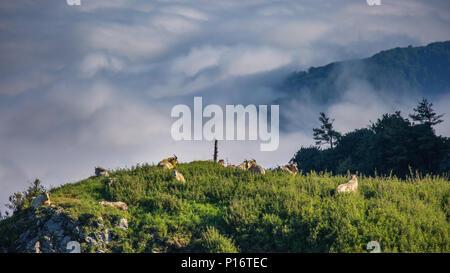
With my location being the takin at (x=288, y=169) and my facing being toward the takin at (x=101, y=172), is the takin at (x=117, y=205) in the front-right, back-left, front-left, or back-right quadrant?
front-left

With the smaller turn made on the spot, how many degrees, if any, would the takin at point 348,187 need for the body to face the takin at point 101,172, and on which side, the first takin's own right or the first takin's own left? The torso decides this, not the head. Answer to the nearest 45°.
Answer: approximately 180°

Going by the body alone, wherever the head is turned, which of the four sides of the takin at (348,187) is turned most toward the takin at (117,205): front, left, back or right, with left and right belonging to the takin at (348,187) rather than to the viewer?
back

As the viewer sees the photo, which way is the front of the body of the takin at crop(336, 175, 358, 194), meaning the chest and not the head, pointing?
to the viewer's right

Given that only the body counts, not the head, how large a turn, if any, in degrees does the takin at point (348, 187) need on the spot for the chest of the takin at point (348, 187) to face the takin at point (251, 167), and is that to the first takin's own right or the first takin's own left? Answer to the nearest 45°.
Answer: approximately 135° to the first takin's own left

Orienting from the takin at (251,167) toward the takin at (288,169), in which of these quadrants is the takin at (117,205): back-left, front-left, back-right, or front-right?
back-right
